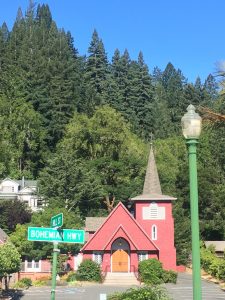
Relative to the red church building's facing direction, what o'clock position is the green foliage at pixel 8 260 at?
The green foliage is roughly at 1 o'clock from the red church building.

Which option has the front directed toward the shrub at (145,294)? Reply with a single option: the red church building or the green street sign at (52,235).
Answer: the red church building

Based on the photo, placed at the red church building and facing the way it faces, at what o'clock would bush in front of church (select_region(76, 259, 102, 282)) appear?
The bush in front of church is roughly at 2 o'clock from the red church building.

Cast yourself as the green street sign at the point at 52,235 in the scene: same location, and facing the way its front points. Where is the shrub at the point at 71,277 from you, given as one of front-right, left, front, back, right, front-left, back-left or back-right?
back

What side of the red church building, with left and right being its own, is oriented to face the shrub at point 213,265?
left

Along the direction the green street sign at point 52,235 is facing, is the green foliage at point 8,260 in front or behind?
behind

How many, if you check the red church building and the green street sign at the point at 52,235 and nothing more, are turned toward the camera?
2

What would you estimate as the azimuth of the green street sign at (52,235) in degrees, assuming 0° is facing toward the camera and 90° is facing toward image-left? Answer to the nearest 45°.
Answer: approximately 0°

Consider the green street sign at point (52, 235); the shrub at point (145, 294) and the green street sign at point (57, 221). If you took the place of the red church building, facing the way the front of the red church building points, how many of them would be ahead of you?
3
